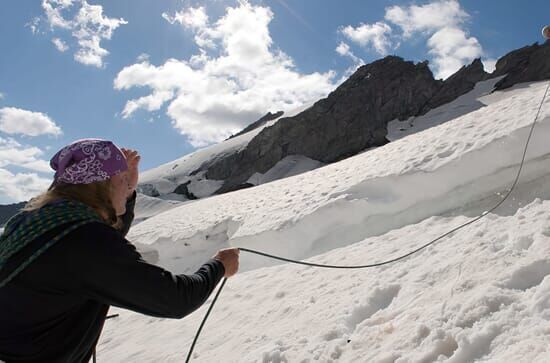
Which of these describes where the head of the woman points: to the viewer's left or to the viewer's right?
to the viewer's right

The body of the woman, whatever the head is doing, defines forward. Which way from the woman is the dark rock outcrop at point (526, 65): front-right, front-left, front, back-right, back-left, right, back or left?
front

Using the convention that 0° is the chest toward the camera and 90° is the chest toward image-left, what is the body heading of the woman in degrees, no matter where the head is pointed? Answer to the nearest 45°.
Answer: approximately 225°
